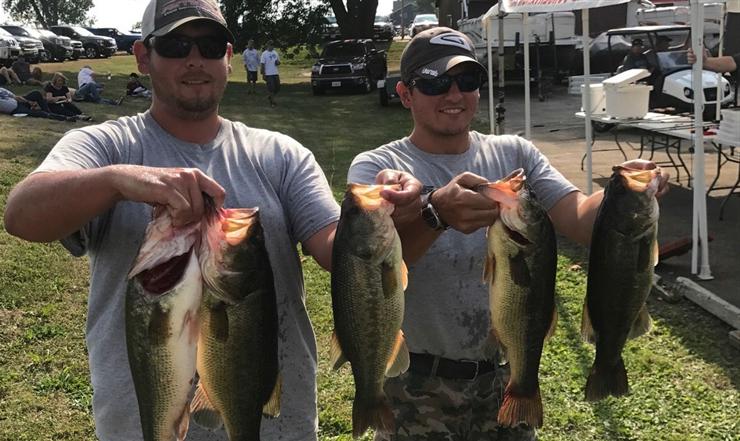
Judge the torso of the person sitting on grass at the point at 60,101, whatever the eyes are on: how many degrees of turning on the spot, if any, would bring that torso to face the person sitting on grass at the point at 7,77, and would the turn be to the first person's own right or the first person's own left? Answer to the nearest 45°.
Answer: approximately 135° to the first person's own left

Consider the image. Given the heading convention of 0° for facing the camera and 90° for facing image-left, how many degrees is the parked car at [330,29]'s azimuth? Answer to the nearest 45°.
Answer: approximately 0°

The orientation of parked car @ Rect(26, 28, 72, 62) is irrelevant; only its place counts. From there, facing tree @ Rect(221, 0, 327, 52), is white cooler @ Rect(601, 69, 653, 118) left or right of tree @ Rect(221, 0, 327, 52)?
right

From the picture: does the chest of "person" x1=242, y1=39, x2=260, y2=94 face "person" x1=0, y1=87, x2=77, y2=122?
no

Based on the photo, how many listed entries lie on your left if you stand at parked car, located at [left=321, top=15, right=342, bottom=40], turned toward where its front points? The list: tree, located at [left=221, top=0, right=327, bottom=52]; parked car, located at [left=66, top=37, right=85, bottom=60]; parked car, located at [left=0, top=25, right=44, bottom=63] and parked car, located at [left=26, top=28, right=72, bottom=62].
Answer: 0

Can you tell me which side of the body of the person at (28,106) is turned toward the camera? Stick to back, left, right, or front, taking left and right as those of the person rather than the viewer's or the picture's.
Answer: right

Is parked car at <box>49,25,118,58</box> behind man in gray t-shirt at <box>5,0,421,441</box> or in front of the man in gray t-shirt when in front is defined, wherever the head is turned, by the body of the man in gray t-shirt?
behind

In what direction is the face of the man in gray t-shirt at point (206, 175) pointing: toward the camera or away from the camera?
toward the camera

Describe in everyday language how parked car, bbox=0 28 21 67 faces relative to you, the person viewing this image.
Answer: facing the viewer and to the right of the viewer
